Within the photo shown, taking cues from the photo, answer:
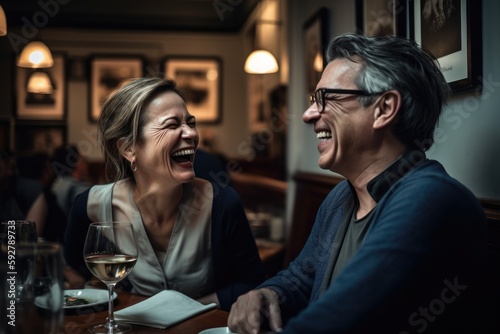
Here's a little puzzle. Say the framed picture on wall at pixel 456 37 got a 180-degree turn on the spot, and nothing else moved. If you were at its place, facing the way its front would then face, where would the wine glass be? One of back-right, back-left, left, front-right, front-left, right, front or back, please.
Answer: back

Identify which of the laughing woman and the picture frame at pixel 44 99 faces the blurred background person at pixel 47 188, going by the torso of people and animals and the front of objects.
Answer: the picture frame

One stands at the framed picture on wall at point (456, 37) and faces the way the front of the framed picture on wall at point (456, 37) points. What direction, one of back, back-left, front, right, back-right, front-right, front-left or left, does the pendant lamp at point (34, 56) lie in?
right

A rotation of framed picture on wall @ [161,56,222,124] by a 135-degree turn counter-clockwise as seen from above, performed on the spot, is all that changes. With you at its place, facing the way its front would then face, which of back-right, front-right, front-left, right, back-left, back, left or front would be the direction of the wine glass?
back-right

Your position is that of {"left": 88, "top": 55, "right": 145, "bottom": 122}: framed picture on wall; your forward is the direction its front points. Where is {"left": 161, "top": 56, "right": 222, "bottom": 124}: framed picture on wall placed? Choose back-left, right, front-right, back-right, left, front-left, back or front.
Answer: left

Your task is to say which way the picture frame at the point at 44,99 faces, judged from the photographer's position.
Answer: facing the viewer

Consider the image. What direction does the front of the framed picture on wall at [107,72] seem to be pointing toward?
toward the camera

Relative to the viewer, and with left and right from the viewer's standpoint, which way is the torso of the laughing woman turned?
facing the viewer and to the right of the viewer

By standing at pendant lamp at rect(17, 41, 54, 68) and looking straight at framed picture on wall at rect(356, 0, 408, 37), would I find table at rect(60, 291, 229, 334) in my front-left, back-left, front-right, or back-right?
front-right

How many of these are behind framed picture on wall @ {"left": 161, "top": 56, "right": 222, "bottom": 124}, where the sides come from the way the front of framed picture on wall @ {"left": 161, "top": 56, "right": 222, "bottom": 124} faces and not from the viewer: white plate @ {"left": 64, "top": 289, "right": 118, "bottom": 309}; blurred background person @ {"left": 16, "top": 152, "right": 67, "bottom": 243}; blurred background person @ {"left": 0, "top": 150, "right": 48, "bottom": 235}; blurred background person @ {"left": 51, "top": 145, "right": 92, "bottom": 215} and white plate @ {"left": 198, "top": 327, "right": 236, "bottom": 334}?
0

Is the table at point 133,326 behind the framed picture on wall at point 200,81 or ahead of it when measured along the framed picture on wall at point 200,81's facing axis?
ahead

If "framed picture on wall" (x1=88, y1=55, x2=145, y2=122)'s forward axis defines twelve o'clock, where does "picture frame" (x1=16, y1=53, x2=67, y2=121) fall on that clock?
The picture frame is roughly at 3 o'clock from the framed picture on wall.

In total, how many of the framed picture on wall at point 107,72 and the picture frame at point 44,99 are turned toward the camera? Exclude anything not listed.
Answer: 2

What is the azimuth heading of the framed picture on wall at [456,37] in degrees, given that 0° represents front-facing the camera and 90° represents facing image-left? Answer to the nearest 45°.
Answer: approximately 45°

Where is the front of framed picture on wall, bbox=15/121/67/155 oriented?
toward the camera

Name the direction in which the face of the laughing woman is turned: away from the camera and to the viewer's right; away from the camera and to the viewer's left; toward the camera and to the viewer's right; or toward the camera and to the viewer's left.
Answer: toward the camera and to the viewer's right
